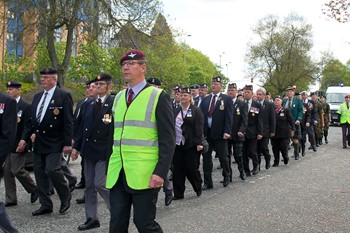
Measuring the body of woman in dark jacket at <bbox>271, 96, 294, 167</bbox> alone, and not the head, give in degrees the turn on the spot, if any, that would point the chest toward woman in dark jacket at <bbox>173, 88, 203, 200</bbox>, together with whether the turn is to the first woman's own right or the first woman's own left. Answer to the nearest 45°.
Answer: approximately 45° to the first woman's own left

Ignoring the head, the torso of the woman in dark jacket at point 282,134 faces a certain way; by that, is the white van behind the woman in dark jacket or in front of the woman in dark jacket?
behind

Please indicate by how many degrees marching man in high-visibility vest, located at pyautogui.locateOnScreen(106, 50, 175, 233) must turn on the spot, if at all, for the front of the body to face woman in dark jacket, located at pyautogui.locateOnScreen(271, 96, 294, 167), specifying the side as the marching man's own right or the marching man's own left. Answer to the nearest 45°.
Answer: approximately 180°

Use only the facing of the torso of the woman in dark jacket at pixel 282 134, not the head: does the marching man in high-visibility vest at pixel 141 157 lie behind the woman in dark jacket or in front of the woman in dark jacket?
in front

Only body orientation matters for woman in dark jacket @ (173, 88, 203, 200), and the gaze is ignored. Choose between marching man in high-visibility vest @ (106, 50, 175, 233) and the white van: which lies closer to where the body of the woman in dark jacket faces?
the marching man in high-visibility vest

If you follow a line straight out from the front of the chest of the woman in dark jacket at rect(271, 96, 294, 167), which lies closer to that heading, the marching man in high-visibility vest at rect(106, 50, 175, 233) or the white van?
the marching man in high-visibility vest

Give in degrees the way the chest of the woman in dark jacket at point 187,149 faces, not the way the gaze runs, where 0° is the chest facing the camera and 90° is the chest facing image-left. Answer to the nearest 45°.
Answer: approximately 45°

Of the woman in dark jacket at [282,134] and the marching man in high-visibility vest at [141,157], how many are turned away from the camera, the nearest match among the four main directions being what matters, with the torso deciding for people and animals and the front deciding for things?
0

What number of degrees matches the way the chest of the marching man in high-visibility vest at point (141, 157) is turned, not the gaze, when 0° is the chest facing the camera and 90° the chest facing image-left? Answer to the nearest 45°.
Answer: approximately 45°

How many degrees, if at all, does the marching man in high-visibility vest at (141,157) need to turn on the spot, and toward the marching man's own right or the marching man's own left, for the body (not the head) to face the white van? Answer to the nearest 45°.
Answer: approximately 180°

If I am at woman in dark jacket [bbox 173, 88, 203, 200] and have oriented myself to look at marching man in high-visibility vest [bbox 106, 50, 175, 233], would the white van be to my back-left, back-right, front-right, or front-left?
back-left
